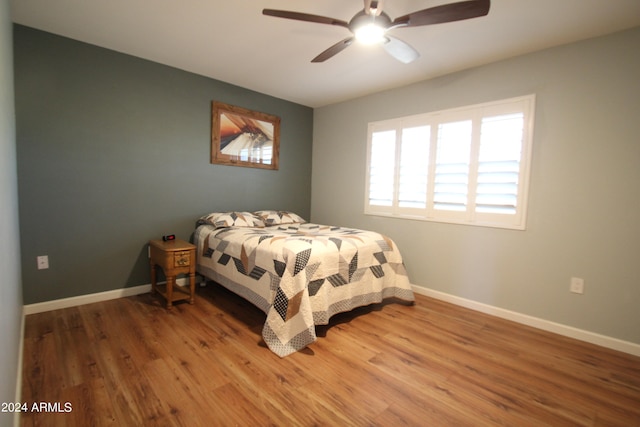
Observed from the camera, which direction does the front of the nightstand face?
facing the viewer and to the right of the viewer

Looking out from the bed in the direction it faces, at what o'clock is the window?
The window is roughly at 10 o'clock from the bed.

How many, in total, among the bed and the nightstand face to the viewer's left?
0

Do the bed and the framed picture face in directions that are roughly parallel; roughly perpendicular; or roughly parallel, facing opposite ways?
roughly parallel

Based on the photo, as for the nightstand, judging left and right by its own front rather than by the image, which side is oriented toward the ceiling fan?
front

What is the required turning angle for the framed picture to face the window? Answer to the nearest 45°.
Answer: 0° — it already faces it

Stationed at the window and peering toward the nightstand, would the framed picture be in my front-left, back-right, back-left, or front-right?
front-right

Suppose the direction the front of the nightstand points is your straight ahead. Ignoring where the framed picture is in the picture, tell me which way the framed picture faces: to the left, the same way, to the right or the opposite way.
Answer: the same way

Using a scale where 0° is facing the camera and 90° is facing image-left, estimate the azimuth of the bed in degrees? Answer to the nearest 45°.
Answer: approximately 315°

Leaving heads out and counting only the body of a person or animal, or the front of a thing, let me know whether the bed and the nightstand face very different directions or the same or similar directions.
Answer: same or similar directions
